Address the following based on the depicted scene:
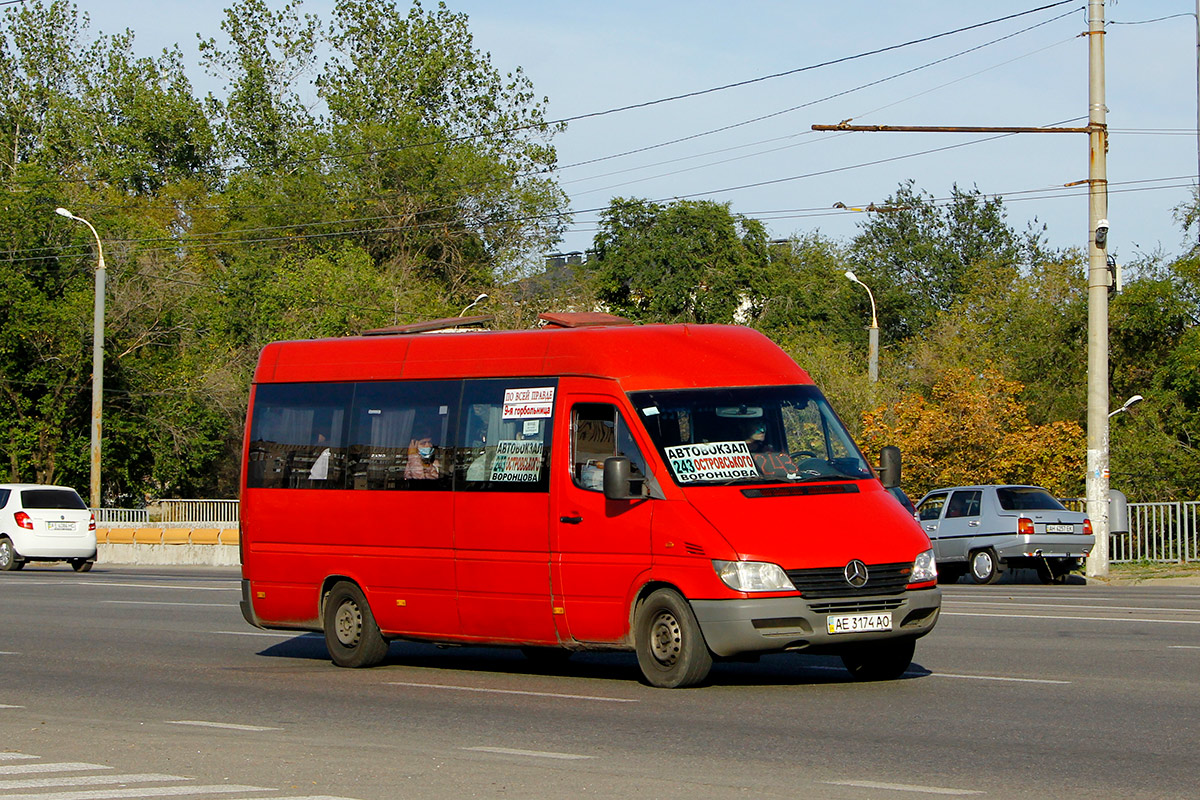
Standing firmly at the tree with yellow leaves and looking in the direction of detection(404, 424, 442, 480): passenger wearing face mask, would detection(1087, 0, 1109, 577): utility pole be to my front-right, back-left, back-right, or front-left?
front-left

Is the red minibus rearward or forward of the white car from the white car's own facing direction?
rearward

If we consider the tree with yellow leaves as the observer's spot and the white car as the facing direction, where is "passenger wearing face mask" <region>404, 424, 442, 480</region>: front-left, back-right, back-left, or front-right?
front-left

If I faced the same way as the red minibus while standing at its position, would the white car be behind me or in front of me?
behind

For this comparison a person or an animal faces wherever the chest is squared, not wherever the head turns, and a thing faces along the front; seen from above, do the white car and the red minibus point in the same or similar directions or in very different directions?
very different directions

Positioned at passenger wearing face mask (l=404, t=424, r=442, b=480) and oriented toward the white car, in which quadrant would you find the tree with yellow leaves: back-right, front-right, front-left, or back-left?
front-right

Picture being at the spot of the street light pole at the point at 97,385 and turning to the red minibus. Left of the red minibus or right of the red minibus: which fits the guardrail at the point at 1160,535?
left

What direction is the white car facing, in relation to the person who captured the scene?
facing away from the viewer and to the left of the viewer

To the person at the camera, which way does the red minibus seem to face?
facing the viewer and to the right of the viewer
